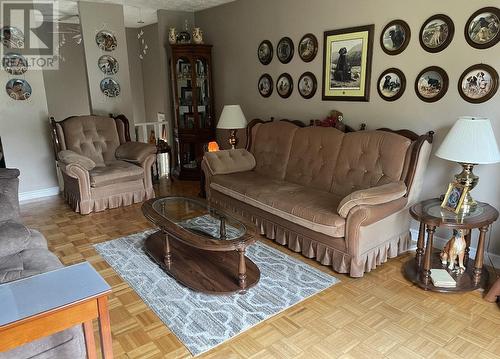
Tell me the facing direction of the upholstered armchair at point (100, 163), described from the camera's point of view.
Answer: facing the viewer and to the right of the viewer

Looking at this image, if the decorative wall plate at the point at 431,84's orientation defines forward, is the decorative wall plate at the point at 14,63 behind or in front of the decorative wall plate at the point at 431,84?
in front

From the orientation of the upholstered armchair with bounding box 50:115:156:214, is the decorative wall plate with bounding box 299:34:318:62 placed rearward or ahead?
ahead

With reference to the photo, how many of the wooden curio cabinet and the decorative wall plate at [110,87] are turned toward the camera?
2

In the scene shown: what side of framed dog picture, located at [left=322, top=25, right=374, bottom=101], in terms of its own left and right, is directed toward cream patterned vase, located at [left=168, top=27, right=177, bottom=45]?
right

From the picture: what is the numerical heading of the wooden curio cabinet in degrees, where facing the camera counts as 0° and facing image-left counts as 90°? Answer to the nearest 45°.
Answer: approximately 0°

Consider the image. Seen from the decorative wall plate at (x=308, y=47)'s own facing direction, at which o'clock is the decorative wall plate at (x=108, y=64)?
the decorative wall plate at (x=108, y=64) is roughly at 2 o'clock from the decorative wall plate at (x=308, y=47).

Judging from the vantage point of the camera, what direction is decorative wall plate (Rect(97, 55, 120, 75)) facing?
facing the viewer

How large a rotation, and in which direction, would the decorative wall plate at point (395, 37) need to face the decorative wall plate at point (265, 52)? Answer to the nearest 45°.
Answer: approximately 90° to its right

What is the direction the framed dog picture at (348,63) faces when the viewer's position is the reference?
facing the viewer and to the left of the viewer

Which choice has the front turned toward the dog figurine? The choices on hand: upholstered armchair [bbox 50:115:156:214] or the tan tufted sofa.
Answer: the upholstered armchair
